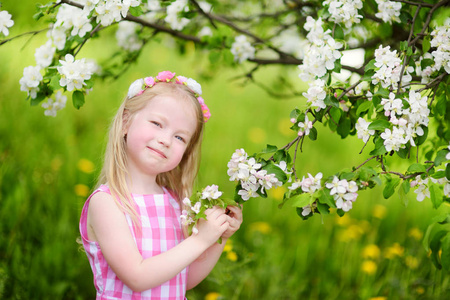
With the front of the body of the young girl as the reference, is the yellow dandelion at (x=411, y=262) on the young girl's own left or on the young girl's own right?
on the young girl's own left

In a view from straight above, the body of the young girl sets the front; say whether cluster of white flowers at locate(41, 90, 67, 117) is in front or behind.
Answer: behind

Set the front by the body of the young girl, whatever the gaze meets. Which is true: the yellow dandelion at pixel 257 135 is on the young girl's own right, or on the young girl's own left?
on the young girl's own left

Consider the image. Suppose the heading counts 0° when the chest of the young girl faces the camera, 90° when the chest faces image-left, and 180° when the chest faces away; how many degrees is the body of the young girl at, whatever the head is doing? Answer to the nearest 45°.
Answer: approximately 315°

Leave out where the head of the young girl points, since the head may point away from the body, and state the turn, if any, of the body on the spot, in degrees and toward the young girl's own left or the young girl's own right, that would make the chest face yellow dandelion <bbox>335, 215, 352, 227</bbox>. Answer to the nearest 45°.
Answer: approximately 90° to the young girl's own left

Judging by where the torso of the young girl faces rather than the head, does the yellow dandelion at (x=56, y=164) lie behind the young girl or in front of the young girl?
behind

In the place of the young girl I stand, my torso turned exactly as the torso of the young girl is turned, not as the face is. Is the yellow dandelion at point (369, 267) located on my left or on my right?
on my left

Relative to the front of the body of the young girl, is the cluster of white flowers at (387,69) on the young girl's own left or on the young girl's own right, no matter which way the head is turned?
on the young girl's own left

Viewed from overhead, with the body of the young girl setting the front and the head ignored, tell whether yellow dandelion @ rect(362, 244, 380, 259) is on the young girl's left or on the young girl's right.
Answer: on the young girl's left
